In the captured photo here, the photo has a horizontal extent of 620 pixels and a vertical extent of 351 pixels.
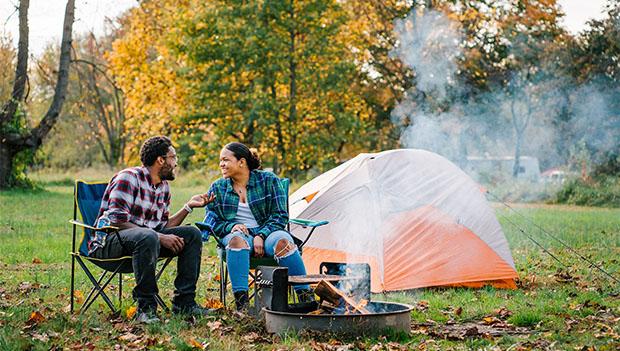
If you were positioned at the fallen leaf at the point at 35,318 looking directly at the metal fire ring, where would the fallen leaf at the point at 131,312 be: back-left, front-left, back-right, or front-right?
front-left

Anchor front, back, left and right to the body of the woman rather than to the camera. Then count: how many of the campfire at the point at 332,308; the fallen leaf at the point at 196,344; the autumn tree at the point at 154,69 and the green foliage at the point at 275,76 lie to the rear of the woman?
2

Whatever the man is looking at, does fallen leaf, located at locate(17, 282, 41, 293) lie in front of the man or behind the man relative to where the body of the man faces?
behind

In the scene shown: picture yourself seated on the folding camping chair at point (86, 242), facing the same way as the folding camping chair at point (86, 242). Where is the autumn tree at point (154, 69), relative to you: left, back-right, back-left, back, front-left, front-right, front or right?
back-left

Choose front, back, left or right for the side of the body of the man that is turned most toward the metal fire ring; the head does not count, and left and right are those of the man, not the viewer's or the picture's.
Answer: front

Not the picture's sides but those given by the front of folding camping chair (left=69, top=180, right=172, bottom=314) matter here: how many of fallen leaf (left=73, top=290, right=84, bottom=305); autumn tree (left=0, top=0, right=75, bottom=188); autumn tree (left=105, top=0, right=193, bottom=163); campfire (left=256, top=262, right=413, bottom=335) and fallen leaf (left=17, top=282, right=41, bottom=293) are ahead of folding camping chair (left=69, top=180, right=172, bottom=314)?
1

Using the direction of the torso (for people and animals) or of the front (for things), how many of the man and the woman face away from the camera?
0

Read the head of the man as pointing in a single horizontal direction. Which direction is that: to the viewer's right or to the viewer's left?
to the viewer's right

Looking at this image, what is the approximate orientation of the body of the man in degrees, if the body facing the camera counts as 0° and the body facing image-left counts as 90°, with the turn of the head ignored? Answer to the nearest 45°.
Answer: approximately 315°

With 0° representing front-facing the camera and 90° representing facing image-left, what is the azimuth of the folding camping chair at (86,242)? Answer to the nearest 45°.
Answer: approximately 315°

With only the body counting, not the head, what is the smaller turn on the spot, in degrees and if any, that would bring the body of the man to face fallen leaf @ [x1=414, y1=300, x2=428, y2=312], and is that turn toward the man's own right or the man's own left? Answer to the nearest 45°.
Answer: approximately 45° to the man's own left

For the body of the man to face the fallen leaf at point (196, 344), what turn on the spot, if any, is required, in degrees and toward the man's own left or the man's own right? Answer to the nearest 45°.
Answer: approximately 45° to the man's own right

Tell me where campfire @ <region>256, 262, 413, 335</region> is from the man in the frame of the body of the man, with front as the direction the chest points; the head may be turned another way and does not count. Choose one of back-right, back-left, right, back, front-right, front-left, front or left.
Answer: front

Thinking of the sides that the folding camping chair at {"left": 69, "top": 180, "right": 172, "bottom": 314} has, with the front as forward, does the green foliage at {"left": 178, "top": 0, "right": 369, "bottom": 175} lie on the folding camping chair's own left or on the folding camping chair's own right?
on the folding camping chair's own left

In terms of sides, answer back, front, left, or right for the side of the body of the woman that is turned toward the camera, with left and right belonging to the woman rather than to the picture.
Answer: front

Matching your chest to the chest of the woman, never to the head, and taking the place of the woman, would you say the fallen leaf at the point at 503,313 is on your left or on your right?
on your left

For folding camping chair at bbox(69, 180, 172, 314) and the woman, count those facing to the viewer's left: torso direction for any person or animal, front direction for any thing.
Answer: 0
